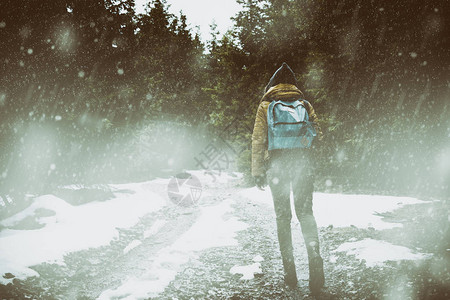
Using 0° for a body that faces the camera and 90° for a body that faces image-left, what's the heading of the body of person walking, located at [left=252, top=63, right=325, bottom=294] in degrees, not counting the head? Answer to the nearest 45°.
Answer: approximately 180°
